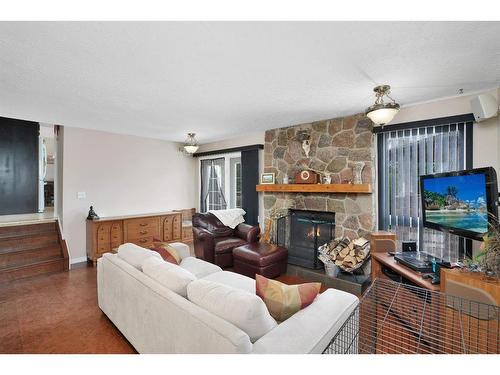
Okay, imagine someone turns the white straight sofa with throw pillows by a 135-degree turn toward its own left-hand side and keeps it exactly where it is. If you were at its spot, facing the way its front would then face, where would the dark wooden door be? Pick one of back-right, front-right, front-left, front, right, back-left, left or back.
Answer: front-right

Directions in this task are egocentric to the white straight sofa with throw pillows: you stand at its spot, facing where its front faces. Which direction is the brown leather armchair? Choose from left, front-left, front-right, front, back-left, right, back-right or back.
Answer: front-left

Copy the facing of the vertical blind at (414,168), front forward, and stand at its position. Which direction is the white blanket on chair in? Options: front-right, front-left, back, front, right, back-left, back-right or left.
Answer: front-right

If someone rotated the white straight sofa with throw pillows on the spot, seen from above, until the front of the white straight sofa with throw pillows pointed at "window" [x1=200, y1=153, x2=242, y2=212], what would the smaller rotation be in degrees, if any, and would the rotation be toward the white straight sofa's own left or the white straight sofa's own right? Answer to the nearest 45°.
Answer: approximately 45° to the white straight sofa's own left

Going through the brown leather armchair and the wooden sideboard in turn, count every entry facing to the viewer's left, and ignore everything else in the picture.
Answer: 0

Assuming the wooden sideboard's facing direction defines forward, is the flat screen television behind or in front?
in front

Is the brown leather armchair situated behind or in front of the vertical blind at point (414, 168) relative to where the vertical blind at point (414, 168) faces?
in front

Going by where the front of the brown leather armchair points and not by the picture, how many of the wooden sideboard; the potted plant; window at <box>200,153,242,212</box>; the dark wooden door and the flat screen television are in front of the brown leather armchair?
2

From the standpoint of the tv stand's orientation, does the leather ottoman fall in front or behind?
in front
